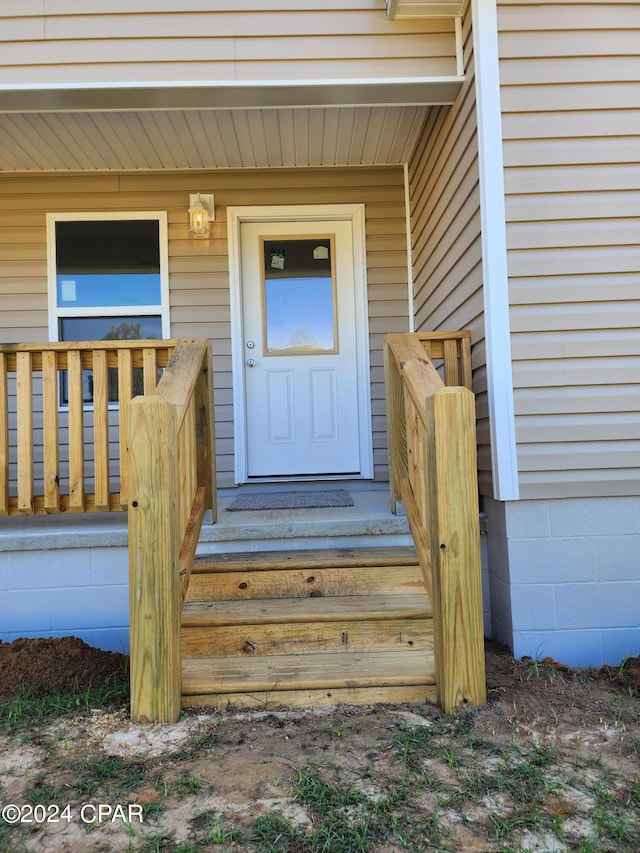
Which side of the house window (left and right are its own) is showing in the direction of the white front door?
left

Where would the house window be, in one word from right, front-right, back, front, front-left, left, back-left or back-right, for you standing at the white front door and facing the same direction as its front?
right

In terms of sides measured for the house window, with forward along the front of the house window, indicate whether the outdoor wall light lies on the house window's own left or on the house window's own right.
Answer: on the house window's own left

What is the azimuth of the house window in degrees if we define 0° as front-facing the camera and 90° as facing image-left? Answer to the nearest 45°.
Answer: approximately 0°

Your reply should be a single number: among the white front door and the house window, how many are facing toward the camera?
2
